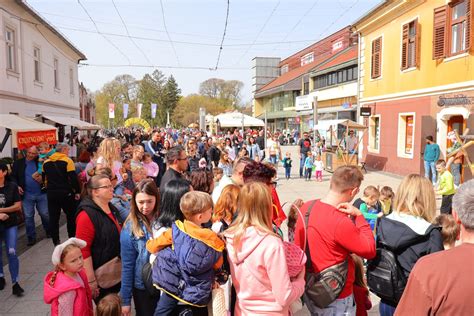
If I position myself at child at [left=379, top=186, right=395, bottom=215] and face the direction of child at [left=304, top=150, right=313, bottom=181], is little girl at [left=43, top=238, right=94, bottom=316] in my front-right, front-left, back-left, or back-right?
back-left

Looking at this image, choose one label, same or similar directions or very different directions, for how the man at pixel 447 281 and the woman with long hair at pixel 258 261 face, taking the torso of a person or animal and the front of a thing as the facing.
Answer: same or similar directions

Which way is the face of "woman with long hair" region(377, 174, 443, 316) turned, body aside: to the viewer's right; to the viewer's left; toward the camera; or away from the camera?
away from the camera

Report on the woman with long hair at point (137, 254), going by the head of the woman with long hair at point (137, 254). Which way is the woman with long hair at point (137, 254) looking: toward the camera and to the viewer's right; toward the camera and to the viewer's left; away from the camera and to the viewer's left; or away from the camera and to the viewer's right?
toward the camera and to the viewer's right

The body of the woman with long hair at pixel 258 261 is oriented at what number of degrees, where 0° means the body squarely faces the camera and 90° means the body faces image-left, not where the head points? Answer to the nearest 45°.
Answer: approximately 225°

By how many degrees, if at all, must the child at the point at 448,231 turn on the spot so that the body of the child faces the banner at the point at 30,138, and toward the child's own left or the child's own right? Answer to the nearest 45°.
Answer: approximately 45° to the child's own left

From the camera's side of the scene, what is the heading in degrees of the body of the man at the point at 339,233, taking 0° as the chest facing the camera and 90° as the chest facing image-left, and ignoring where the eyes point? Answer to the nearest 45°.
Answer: approximately 225°

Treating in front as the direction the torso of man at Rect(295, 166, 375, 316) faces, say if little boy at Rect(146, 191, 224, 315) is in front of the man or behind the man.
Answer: behind

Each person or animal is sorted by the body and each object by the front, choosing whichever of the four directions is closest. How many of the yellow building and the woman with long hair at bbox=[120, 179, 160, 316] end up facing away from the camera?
0

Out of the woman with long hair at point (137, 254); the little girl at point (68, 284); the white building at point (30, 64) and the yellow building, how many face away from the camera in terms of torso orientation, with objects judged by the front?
0

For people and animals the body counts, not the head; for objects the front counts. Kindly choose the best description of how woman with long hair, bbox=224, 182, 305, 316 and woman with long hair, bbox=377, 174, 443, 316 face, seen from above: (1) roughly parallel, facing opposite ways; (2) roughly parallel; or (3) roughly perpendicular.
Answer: roughly parallel

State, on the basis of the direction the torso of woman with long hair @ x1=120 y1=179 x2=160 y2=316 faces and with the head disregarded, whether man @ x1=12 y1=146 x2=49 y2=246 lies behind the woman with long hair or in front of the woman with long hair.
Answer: behind

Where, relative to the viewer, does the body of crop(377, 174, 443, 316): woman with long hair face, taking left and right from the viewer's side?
facing away from the viewer

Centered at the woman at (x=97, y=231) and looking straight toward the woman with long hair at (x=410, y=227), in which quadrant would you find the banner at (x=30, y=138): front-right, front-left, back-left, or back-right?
back-left
